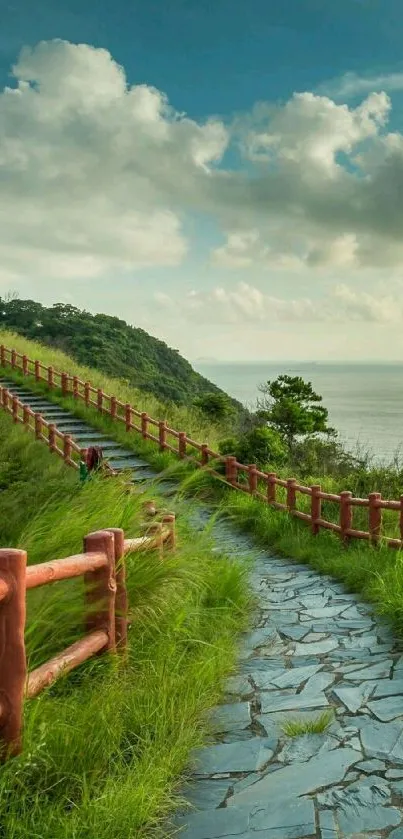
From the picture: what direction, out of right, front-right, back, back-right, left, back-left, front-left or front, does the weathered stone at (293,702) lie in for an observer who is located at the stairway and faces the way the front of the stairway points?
front-right

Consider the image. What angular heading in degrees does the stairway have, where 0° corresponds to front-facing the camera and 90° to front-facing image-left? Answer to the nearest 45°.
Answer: approximately 315°

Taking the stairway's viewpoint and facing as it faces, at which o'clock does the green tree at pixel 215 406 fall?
The green tree is roughly at 9 o'clock from the stairway.

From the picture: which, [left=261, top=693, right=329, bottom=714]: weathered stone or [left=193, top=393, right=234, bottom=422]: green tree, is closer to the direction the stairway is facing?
the weathered stone

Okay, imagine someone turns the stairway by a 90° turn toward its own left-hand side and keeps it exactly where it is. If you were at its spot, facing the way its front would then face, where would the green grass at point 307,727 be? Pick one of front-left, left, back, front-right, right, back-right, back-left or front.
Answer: back-right
